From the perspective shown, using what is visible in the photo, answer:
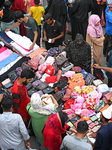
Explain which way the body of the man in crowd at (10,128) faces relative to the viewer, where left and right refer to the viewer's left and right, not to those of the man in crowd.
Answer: facing away from the viewer

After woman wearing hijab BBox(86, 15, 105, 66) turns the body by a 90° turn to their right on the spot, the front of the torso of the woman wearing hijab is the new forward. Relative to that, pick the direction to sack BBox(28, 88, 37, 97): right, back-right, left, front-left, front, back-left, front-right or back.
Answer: front

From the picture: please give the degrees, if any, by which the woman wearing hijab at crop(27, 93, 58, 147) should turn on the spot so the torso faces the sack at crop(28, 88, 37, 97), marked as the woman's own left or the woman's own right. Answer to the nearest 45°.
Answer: approximately 45° to the woman's own left

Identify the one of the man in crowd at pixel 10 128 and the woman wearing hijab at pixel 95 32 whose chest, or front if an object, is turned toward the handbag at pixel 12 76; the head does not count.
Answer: the man in crowd

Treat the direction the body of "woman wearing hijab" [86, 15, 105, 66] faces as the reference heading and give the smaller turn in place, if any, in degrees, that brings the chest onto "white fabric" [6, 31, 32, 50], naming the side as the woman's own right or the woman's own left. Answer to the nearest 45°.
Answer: approximately 135° to the woman's own right

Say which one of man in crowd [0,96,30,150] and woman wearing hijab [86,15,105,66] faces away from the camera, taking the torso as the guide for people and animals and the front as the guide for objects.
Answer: the man in crowd

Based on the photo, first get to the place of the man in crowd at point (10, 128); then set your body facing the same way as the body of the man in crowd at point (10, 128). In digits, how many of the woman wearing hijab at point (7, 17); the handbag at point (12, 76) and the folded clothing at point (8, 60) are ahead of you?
3

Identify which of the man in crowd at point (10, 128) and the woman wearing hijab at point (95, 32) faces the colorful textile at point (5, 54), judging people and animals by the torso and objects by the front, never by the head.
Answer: the man in crowd

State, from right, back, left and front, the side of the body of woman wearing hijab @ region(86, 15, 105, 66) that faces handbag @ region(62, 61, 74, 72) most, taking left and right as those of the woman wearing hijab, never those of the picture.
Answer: right

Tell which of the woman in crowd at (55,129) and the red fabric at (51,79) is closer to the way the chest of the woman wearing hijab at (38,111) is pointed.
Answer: the red fabric

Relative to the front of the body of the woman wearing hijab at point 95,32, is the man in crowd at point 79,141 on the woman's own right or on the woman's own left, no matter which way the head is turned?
on the woman's own right

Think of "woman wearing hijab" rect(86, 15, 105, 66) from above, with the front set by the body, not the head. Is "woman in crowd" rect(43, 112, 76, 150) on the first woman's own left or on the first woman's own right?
on the first woman's own right

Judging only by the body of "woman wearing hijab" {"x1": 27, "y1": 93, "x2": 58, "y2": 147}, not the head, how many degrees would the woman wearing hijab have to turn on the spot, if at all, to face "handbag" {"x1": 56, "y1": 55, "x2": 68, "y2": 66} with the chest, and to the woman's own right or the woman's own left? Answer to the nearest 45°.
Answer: approximately 45° to the woman's own left

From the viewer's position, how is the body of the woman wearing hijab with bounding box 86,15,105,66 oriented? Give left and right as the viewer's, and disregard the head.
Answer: facing the viewer and to the right of the viewer

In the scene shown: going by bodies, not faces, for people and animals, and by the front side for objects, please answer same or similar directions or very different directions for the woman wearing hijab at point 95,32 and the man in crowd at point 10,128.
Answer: very different directions

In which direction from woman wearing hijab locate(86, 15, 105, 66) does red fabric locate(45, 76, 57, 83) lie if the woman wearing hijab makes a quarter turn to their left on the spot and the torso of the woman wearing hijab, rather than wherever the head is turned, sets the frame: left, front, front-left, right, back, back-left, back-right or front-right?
back

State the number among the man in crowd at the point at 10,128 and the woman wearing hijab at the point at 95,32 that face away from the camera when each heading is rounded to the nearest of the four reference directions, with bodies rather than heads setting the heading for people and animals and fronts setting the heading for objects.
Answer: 1
